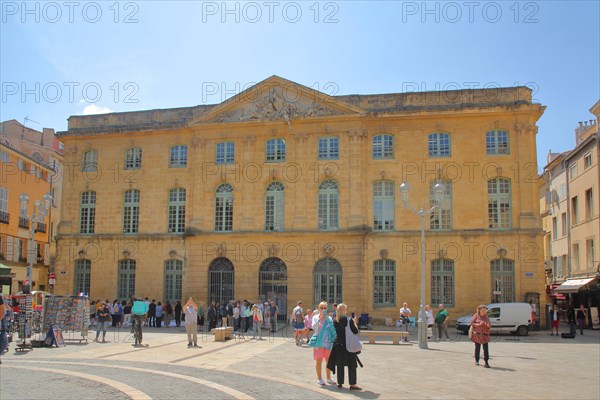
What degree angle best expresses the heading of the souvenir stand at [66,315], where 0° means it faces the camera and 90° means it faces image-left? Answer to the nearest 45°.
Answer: approximately 0°

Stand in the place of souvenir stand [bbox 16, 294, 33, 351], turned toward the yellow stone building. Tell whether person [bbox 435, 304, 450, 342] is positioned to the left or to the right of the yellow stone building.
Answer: right

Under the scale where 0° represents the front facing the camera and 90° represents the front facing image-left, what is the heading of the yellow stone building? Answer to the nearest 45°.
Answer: approximately 0°

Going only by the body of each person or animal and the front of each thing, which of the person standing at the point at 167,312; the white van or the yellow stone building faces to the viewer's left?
the white van

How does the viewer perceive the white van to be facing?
facing to the left of the viewer

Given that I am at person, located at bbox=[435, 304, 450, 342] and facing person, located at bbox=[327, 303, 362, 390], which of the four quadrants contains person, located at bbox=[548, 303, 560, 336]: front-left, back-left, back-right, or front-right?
back-left
